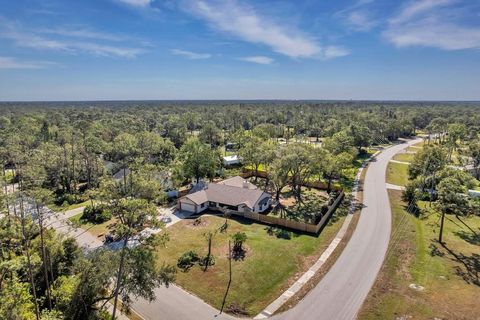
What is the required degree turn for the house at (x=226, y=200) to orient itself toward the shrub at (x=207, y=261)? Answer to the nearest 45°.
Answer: approximately 45° to its left

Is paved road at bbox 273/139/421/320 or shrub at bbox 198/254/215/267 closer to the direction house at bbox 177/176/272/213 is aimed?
the shrub

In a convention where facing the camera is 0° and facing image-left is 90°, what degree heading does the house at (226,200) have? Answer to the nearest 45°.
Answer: approximately 45°

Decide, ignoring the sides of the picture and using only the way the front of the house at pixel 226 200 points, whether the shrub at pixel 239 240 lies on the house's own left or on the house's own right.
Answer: on the house's own left
